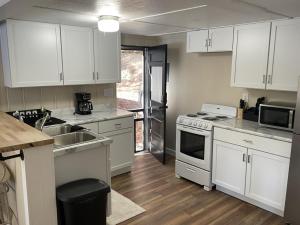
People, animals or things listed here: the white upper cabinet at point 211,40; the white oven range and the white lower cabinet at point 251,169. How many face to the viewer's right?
0

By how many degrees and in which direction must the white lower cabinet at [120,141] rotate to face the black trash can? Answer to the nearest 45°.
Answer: approximately 45° to its right

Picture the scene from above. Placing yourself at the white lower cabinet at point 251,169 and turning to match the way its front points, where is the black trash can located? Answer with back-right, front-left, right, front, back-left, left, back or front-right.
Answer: front

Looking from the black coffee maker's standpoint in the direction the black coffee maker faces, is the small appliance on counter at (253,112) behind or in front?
in front

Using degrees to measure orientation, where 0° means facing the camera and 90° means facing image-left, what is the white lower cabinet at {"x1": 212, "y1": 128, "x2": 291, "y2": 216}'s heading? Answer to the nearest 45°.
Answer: approximately 45°

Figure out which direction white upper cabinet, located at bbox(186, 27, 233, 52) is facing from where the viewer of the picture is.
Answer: facing the viewer and to the left of the viewer

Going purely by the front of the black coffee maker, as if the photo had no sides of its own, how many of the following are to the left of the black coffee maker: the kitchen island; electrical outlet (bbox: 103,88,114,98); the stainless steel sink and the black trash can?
1

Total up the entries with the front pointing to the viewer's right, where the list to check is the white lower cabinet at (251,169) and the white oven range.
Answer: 0

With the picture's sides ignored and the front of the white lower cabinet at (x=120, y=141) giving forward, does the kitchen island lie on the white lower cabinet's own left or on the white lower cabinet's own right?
on the white lower cabinet's own right

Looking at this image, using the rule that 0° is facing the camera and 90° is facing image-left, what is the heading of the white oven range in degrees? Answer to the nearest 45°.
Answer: approximately 45°

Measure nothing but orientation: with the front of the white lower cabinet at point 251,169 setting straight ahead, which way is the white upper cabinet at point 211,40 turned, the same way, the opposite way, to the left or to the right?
the same way

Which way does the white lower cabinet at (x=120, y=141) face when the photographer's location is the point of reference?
facing the viewer and to the right of the viewer

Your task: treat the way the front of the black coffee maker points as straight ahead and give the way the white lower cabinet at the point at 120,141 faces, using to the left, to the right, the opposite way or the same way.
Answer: the same way

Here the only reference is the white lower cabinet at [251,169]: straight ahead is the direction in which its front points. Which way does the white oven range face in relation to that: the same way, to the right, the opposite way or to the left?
the same way

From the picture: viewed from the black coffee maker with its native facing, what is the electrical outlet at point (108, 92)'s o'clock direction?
The electrical outlet is roughly at 9 o'clock from the black coffee maker.

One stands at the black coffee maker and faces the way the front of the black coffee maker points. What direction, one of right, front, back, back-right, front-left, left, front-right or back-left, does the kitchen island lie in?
front-right
